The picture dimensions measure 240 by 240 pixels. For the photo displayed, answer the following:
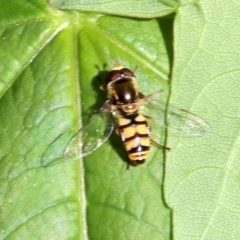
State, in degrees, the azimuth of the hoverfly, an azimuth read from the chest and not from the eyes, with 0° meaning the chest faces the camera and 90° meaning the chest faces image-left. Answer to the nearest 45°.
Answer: approximately 180°
